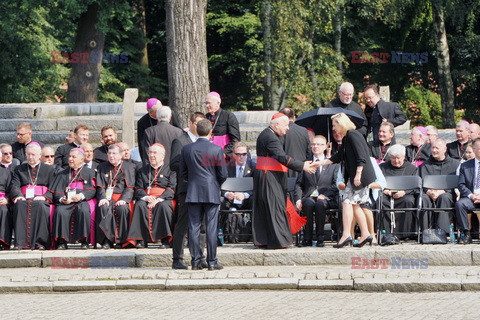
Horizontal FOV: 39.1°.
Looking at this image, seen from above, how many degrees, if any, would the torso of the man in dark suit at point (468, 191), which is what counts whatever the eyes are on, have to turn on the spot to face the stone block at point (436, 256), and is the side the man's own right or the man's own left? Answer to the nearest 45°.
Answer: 0° — they already face it

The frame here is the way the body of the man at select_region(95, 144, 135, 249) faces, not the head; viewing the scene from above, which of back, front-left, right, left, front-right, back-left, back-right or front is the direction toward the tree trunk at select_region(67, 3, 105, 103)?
back

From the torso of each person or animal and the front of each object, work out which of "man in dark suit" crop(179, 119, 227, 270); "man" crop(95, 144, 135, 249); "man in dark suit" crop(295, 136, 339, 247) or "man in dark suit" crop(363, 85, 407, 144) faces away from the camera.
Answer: "man in dark suit" crop(179, 119, 227, 270)

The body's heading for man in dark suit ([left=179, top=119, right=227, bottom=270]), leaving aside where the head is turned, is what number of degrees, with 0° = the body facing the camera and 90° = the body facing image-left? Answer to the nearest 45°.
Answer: approximately 180°

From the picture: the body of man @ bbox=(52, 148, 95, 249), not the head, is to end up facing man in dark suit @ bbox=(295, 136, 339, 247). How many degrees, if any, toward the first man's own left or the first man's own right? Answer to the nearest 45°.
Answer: approximately 90° to the first man's own left

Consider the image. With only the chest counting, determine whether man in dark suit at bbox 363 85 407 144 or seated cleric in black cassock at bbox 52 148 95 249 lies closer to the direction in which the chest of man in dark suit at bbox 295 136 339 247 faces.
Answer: the seated cleric in black cassock

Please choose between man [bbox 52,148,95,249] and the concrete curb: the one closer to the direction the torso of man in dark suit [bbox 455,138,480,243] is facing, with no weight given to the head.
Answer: the concrete curb

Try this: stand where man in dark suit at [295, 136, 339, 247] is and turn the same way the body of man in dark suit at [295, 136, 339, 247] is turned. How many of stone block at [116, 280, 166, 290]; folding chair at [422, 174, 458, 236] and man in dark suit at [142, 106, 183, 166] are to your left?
1

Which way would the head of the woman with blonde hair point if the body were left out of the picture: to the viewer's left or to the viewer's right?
to the viewer's left

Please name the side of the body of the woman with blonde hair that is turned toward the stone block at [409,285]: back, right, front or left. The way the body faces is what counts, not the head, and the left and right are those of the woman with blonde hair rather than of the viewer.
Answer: left

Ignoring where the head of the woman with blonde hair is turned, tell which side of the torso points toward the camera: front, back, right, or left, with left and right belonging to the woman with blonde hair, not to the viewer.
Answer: left

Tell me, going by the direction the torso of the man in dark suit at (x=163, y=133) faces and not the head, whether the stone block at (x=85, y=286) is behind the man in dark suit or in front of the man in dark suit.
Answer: behind

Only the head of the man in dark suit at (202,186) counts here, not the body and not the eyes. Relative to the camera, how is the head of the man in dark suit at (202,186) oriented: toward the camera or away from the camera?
away from the camera

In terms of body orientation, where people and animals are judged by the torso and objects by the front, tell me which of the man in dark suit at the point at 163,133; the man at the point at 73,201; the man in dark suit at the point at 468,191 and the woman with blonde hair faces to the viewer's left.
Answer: the woman with blonde hair

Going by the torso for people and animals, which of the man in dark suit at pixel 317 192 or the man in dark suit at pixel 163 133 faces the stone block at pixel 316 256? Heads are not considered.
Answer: the man in dark suit at pixel 317 192
